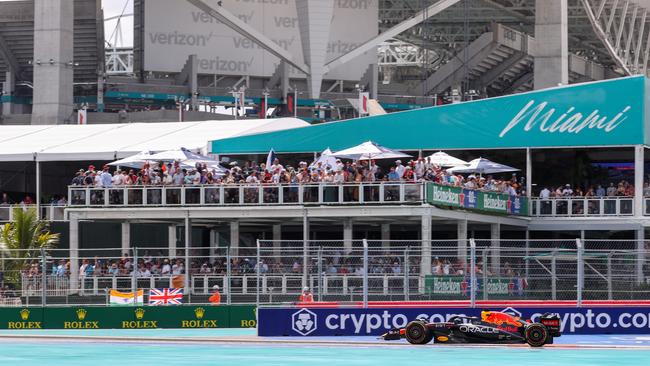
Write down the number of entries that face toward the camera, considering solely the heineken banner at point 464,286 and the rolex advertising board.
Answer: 2

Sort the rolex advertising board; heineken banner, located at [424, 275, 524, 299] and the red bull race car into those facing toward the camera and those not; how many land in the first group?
2

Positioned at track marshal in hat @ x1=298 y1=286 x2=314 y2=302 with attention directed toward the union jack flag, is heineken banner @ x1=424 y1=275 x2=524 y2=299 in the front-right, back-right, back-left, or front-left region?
back-right

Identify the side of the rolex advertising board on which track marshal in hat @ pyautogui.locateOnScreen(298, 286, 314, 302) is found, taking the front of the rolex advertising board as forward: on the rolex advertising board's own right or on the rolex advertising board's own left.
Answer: on the rolex advertising board's own left

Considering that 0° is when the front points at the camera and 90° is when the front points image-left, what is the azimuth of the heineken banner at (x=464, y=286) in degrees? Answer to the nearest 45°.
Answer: approximately 0°

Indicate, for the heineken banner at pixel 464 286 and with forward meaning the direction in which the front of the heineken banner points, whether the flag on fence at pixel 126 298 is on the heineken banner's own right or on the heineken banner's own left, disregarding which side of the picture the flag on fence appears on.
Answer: on the heineken banner's own right

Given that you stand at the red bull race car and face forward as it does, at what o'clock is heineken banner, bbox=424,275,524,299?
The heineken banner is roughly at 3 o'clock from the red bull race car.

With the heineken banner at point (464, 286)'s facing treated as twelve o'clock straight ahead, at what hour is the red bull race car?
The red bull race car is roughly at 12 o'clock from the heineken banner.

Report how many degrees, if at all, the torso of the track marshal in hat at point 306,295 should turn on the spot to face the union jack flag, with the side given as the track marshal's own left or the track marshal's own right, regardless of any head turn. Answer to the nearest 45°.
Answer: approximately 135° to the track marshal's own right

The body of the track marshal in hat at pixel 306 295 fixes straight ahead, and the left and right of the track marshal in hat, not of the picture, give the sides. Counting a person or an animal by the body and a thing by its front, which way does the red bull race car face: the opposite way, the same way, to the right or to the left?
to the right

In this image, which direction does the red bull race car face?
to the viewer's left
